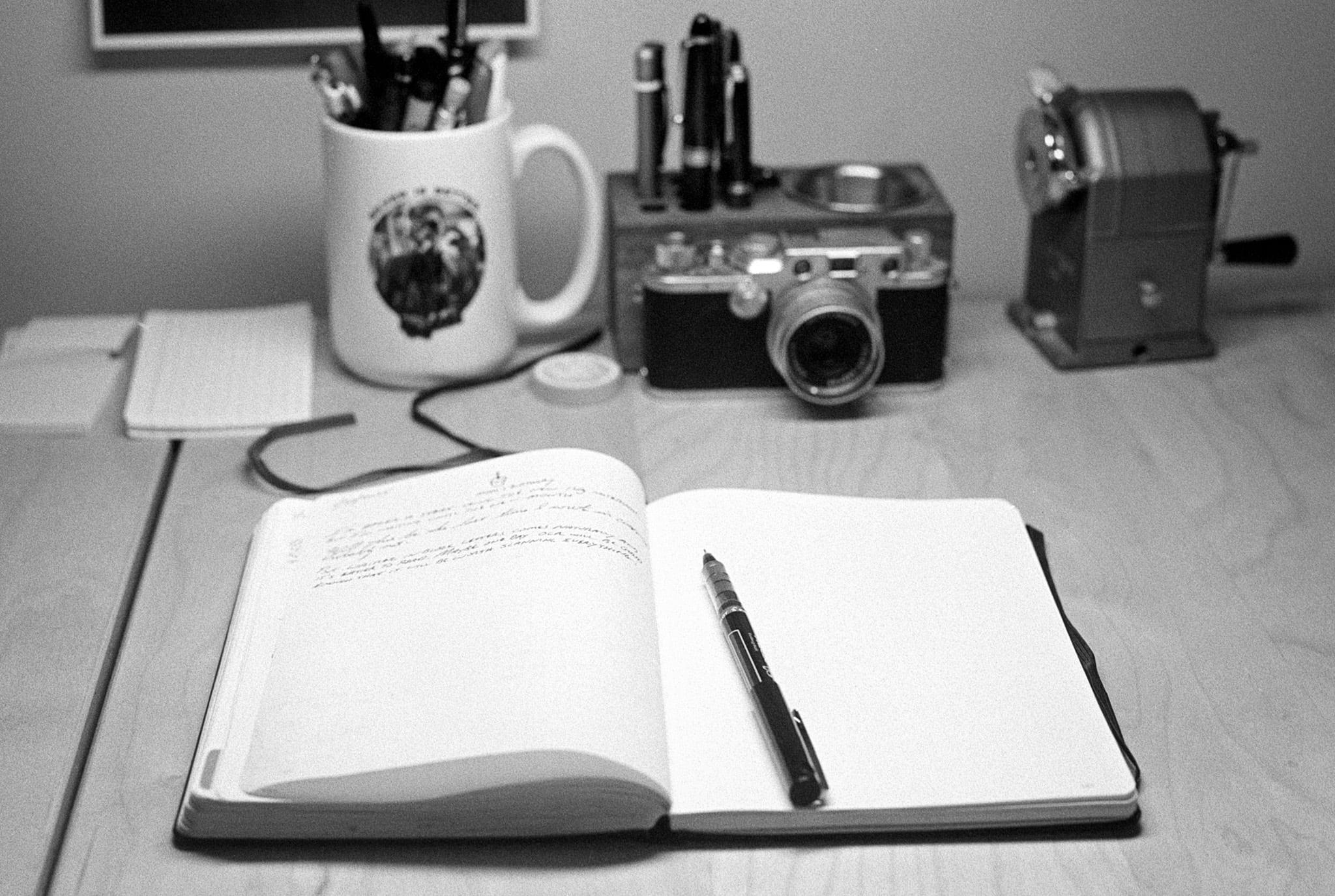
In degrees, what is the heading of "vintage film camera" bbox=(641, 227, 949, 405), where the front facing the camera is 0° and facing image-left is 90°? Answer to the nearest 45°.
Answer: approximately 0°

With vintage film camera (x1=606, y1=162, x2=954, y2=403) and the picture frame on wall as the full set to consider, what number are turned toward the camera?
2

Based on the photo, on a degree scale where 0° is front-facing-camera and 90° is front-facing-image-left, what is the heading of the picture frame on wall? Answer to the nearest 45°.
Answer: approximately 0°
